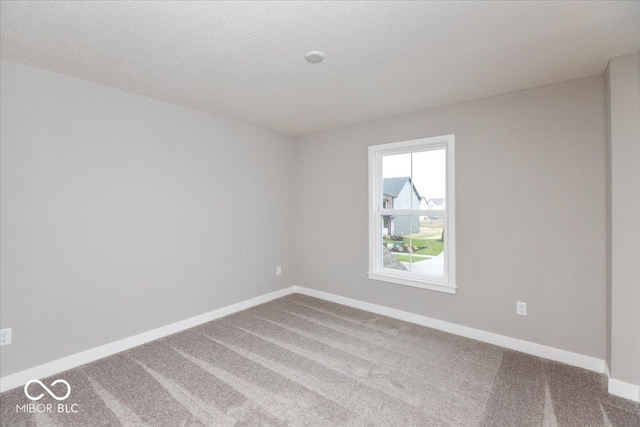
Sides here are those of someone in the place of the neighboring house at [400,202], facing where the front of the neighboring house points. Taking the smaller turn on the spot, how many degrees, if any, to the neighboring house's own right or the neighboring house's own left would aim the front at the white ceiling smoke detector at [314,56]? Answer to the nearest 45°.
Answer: approximately 45° to the neighboring house's own left

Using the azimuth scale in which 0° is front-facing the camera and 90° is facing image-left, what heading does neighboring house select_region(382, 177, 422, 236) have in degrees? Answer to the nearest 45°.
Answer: approximately 45°
